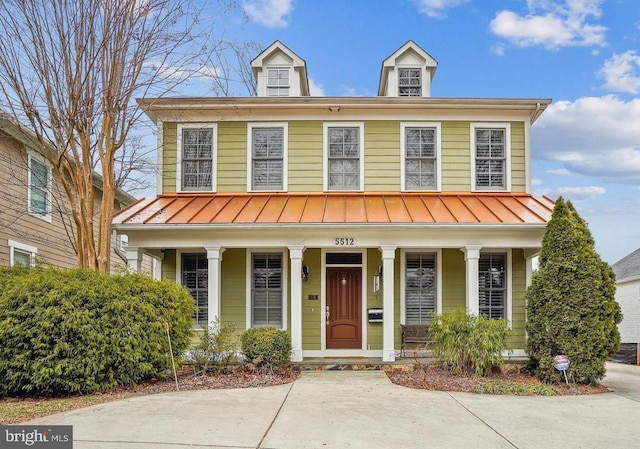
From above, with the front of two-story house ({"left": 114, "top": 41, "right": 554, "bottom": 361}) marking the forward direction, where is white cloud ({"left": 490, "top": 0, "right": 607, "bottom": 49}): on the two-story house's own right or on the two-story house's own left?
on the two-story house's own left

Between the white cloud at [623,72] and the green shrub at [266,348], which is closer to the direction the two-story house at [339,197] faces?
the green shrub

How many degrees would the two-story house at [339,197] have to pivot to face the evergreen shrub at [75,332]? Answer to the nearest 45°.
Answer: approximately 45° to its right

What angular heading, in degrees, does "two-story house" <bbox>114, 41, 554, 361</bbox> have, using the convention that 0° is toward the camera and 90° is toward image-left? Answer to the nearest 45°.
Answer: approximately 0°

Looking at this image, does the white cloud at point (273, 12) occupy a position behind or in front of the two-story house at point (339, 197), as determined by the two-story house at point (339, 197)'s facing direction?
behind

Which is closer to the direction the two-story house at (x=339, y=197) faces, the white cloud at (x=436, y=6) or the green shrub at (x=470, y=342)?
the green shrub

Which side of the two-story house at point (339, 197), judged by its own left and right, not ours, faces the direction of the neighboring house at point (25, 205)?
right
